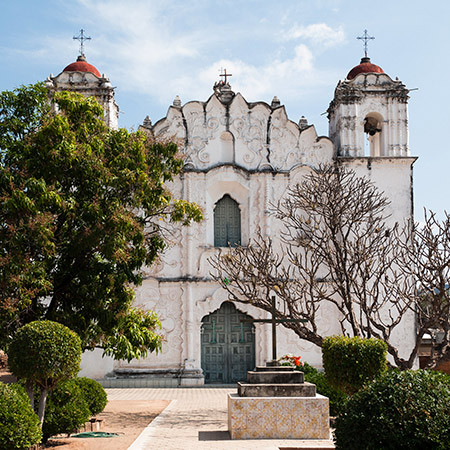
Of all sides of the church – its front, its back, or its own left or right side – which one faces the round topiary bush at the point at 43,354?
front

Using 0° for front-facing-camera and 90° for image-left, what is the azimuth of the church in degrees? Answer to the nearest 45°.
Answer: approximately 0°

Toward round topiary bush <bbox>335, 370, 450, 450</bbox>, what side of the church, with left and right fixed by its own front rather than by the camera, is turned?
front

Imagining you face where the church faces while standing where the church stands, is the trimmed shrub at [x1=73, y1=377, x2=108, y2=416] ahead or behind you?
ahead

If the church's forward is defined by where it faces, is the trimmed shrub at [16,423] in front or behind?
in front

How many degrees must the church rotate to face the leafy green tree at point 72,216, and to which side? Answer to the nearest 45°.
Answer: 0° — it already faces it
